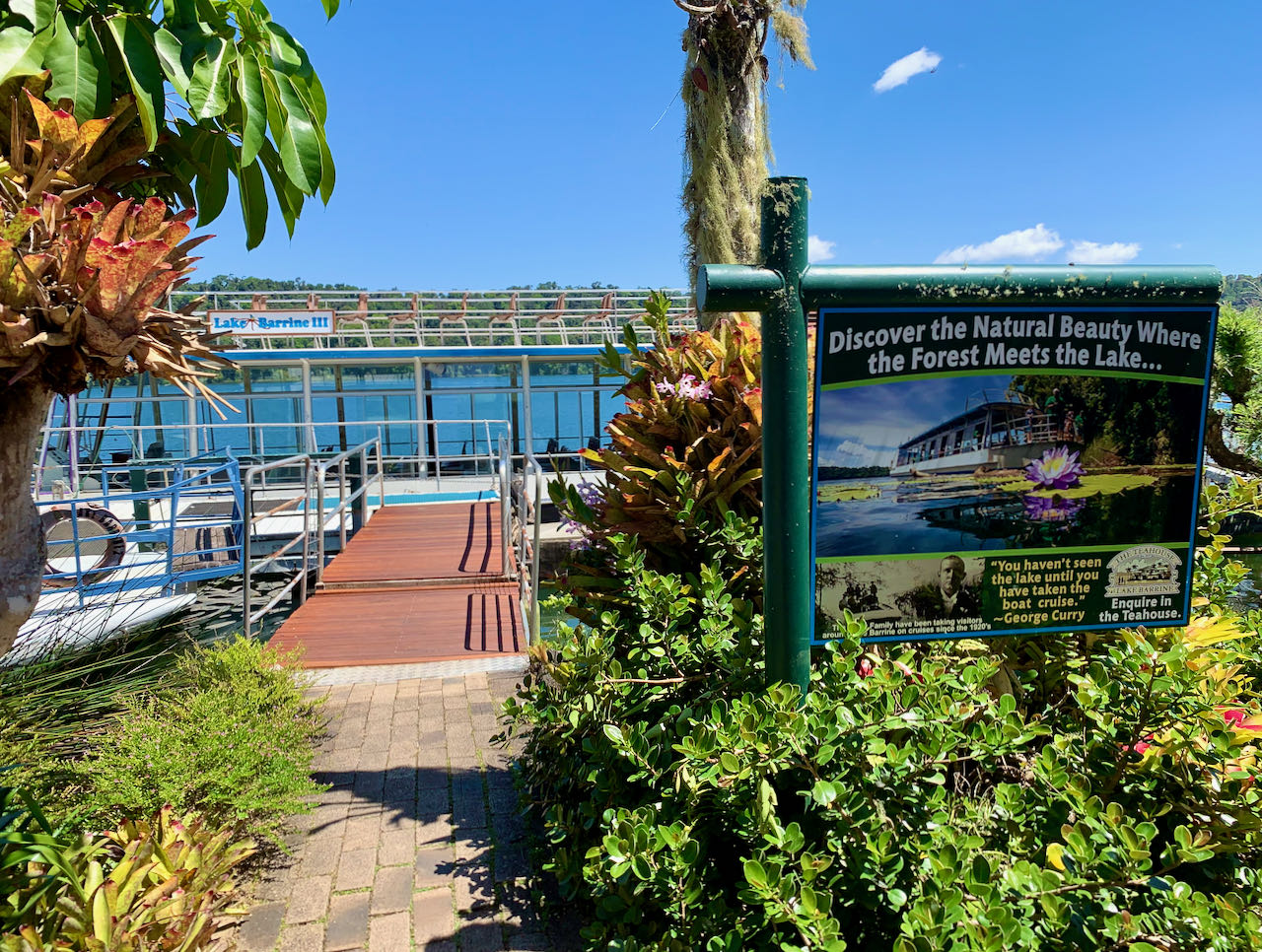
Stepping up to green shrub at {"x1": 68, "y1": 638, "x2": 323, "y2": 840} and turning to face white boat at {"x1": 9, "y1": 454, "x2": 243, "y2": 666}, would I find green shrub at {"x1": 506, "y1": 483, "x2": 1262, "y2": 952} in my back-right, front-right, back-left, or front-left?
back-right

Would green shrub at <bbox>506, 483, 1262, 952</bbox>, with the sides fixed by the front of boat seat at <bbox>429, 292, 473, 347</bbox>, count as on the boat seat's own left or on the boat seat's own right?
on the boat seat's own left

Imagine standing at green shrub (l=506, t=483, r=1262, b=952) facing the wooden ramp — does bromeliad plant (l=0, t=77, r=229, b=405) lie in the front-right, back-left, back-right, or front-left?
front-left
